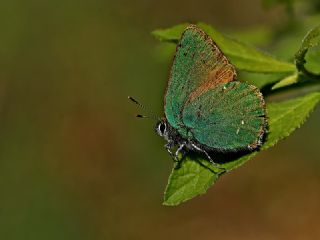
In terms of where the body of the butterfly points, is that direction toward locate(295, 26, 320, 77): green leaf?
no

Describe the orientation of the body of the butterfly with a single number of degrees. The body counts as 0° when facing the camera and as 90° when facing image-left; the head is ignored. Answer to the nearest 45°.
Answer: approximately 90°

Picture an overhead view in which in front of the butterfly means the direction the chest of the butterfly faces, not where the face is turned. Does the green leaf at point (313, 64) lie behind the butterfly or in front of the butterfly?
behind
